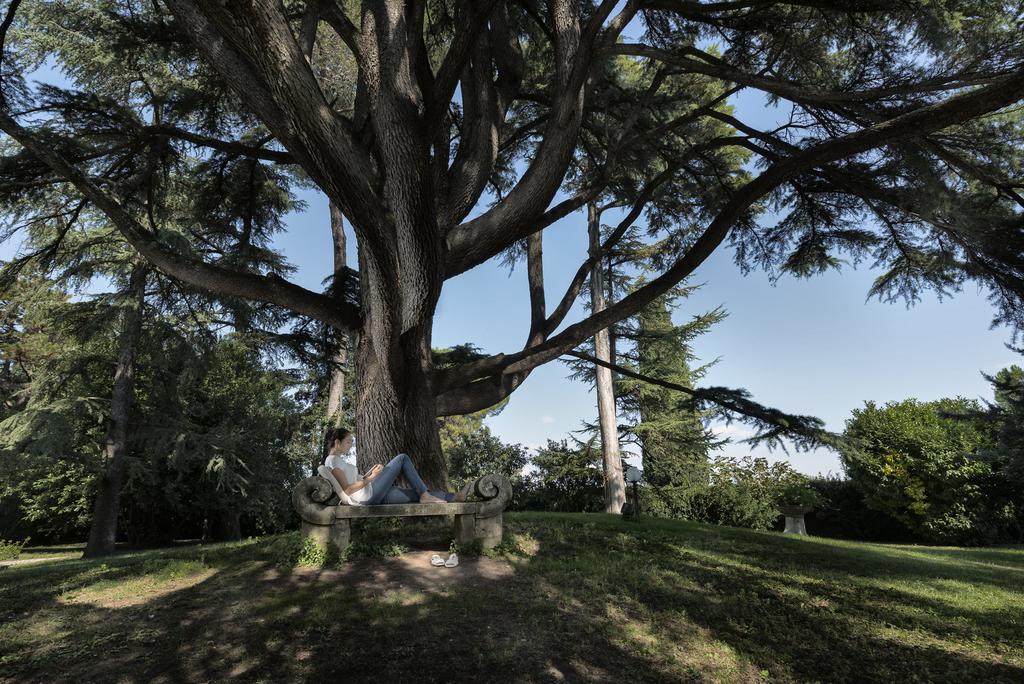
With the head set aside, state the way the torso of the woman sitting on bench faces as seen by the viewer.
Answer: to the viewer's right

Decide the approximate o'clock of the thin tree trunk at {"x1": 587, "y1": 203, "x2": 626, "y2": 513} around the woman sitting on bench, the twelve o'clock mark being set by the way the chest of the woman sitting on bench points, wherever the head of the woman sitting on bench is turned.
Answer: The thin tree trunk is roughly at 10 o'clock from the woman sitting on bench.

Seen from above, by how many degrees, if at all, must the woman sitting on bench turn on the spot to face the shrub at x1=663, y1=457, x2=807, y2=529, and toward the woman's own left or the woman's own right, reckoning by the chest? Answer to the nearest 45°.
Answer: approximately 45° to the woman's own left

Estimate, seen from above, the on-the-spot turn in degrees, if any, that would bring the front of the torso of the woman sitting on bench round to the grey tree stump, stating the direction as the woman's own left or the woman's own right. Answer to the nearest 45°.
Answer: approximately 45° to the woman's own left
